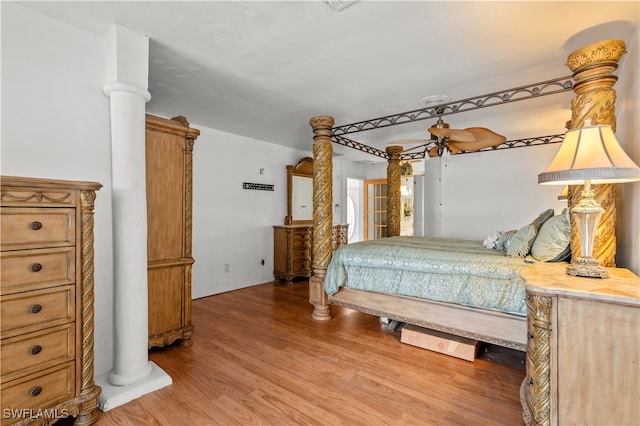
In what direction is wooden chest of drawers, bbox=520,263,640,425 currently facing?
to the viewer's left

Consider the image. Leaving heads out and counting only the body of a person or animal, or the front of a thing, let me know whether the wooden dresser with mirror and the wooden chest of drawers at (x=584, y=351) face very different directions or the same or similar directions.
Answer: very different directions

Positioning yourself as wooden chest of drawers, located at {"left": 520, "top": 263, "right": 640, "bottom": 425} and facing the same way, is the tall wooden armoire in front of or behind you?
in front

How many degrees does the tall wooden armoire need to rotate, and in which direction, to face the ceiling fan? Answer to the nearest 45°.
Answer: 0° — it already faces it

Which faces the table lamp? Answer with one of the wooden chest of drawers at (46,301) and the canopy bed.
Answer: the wooden chest of drawers

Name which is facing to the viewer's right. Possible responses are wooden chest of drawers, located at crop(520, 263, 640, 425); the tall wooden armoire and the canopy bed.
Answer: the tall wooden armoire

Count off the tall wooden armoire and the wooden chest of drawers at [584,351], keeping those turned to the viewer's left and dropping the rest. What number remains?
1

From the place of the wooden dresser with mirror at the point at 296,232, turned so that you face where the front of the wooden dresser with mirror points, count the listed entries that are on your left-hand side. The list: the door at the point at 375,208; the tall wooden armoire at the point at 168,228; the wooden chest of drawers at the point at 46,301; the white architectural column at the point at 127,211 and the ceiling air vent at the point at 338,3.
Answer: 1

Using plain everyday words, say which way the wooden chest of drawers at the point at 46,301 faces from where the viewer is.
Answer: facing the viewer and to the right of the viewer

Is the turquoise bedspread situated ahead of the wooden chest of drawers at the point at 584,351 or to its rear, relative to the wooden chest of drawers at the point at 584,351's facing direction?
ahead

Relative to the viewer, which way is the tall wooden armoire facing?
to the viewer's right

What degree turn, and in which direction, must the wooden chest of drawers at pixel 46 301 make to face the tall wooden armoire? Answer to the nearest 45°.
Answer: approximately 90° to its left
